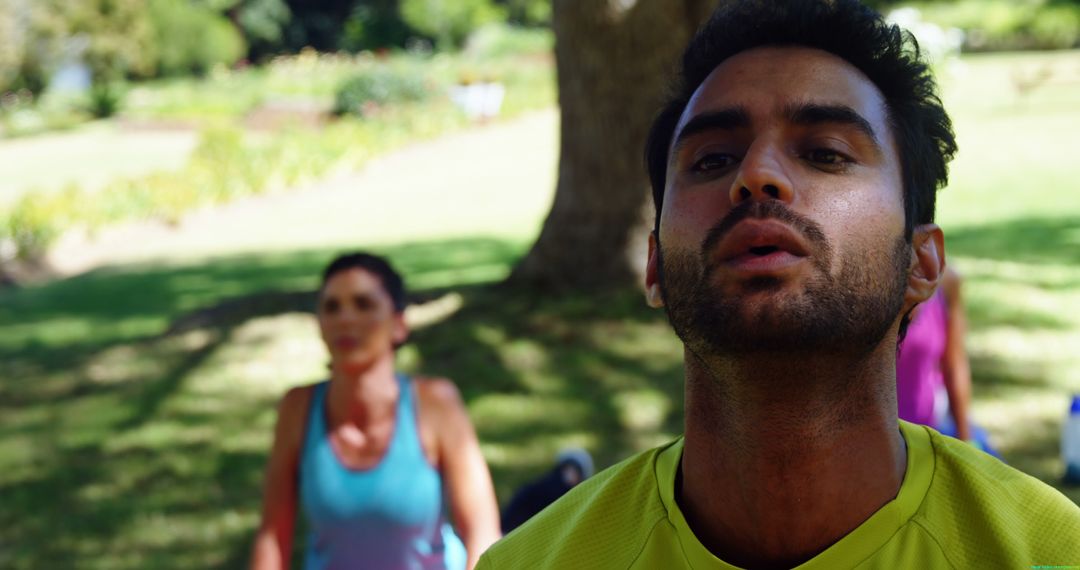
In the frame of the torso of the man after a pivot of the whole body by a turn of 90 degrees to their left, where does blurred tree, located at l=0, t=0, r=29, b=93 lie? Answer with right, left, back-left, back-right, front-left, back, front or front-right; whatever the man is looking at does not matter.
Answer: back-left

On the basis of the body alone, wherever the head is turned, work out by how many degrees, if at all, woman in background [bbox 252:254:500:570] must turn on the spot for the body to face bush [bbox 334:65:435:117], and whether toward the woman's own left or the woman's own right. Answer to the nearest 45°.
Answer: approximately 180°

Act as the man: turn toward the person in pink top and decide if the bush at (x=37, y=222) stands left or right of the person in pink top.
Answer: left

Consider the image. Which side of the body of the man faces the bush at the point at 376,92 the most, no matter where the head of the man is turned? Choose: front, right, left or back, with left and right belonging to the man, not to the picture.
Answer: back

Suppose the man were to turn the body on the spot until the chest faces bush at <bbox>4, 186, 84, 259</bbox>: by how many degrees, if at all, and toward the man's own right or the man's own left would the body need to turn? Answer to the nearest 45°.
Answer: approximately 135° to the man's own right

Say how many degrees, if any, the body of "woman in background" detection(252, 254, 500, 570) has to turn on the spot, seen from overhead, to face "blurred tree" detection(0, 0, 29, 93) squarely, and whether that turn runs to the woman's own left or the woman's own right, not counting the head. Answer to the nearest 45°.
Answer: approximately 180°

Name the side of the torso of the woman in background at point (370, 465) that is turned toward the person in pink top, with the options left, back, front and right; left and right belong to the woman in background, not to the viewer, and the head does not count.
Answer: left

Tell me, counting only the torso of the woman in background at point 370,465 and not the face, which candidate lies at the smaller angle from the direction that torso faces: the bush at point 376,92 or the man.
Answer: the man

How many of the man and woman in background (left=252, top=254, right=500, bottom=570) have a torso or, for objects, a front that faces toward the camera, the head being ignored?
2

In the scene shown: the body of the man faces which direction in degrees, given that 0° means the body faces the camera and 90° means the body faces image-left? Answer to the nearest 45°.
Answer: approximately 0°

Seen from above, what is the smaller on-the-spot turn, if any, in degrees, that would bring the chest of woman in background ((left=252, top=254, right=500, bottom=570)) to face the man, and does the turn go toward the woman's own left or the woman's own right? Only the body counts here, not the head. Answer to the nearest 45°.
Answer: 0° — they already face them
